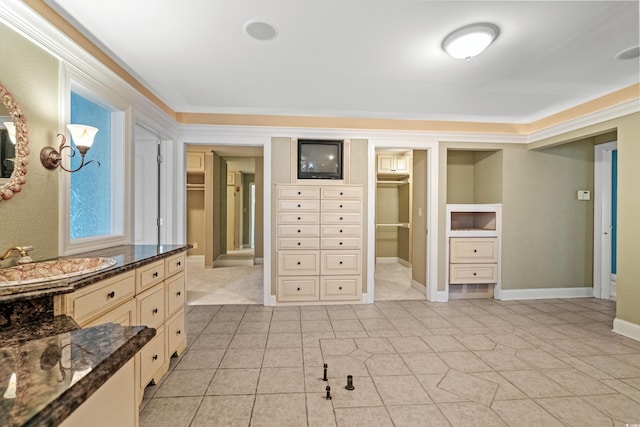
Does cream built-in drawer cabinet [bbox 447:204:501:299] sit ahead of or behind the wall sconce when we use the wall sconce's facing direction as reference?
ahead

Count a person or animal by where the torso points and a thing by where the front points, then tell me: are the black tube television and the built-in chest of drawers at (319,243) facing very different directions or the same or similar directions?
same or similar directions

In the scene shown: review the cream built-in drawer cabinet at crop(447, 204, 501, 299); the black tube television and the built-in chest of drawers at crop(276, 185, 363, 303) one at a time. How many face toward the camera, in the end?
3

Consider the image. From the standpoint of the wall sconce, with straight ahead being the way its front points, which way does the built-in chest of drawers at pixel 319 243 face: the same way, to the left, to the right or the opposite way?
to the right

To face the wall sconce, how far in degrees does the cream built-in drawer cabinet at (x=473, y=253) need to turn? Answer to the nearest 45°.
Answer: approximately 45° to its right

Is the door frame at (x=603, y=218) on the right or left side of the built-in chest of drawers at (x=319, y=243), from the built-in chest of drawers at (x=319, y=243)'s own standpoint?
on its left

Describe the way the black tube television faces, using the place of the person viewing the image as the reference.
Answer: facing the viewer

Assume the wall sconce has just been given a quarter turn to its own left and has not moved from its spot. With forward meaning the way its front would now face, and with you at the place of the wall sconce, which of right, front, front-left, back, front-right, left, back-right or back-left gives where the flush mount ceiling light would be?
right

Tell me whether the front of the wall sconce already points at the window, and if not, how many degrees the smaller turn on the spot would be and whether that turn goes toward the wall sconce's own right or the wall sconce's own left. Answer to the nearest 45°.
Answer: approximately 135° to the wall sconce's own left

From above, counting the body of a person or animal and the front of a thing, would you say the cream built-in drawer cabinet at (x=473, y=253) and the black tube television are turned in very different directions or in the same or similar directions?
same or similar directions

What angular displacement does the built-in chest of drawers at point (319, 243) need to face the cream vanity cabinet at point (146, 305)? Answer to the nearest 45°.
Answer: approximately 45° to its right

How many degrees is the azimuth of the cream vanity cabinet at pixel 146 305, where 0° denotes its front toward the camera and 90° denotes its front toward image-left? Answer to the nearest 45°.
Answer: approximately 315°

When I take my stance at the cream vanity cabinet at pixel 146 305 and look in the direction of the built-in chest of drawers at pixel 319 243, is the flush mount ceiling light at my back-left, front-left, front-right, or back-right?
front-right

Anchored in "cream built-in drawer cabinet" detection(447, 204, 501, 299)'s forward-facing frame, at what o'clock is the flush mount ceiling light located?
The flush mount ceiling light is roughly at 12 o'clock from the cream built-in drawer cabinet.

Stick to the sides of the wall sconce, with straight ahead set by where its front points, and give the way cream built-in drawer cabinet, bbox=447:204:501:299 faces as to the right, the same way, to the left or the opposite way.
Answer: to the right

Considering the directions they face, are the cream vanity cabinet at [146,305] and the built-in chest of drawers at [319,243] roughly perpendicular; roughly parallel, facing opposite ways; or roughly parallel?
roughly perpendicular

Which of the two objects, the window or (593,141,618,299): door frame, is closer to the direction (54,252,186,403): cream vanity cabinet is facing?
the door frame

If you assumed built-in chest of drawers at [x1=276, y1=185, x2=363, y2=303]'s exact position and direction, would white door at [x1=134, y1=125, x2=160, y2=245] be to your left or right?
on your right
